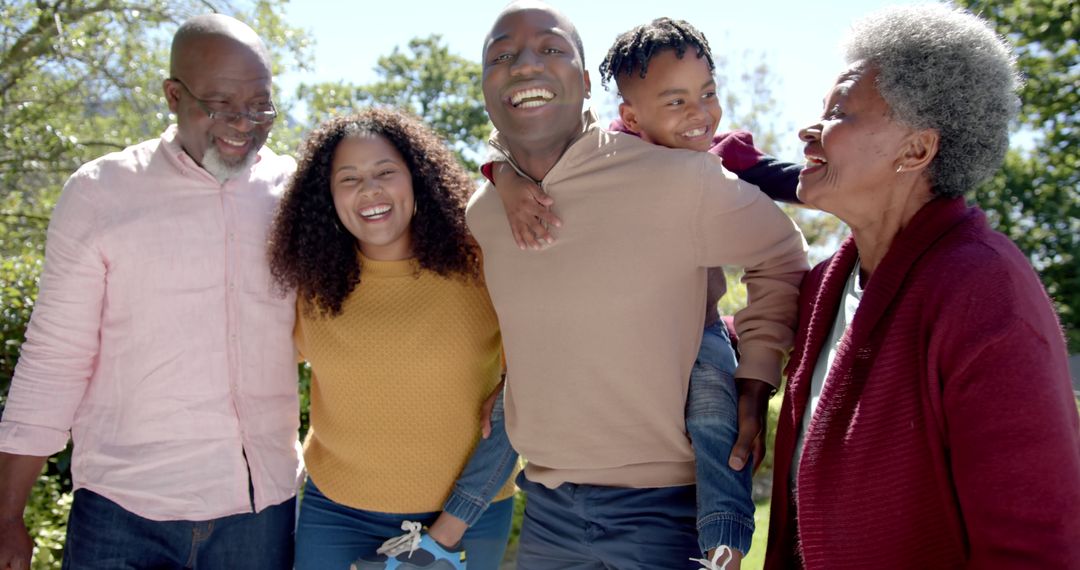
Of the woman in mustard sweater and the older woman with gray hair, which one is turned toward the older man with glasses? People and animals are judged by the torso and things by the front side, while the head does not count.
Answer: the older woman with gray hair

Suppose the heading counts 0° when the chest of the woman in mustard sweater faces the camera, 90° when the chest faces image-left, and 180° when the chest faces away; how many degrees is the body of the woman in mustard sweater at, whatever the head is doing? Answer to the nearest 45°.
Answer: approximately 0°

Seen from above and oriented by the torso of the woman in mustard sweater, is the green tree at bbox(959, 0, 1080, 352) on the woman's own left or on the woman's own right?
on the woman's own left

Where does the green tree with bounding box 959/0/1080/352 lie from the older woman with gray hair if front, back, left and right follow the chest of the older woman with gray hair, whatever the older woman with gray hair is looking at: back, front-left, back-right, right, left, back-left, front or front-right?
right

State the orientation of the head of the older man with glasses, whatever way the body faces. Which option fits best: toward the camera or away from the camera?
toward the camera

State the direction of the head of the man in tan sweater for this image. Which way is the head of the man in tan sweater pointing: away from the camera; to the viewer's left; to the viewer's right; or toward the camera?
toward the camera

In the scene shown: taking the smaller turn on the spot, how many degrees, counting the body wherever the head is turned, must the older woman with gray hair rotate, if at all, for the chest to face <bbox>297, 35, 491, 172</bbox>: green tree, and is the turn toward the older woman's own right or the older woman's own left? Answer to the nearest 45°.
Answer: approximately 45° to the older woman's own right

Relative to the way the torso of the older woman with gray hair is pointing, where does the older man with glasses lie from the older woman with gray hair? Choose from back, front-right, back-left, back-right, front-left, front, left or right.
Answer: front

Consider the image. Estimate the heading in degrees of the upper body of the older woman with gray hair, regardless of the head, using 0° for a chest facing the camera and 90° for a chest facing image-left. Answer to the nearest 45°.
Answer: approximately 90°

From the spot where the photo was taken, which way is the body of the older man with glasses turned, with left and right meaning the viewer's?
facing the viewer and to the right of the viewer

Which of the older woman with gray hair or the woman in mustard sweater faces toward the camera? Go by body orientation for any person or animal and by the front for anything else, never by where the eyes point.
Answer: the woman in mustard sweater

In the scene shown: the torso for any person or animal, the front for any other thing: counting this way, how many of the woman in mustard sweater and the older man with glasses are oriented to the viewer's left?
0

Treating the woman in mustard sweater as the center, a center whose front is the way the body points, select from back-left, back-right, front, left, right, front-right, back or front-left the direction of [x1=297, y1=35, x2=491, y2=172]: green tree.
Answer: back

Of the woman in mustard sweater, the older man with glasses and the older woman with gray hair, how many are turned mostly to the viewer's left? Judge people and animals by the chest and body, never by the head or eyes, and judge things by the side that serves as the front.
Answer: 1

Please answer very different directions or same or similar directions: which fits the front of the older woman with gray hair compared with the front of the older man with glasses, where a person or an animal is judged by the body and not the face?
very different directions

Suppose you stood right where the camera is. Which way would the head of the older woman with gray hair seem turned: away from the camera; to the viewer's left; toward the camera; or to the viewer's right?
to the viewer's left

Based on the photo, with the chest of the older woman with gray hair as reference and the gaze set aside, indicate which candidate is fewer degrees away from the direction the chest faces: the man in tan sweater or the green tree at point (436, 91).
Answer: the man in tan sweater

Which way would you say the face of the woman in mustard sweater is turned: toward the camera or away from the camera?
toward the camera

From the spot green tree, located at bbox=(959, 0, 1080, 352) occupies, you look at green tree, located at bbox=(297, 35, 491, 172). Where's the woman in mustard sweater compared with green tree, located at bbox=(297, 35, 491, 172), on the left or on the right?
left
